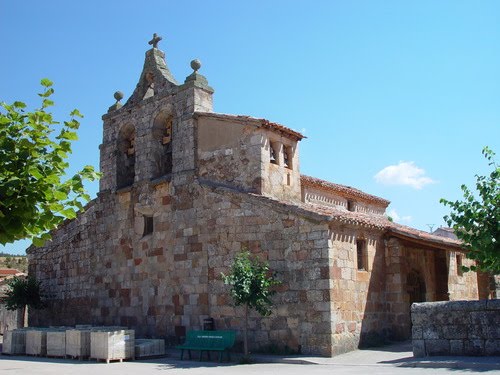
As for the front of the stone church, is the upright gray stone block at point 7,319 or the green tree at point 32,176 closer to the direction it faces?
the green tree

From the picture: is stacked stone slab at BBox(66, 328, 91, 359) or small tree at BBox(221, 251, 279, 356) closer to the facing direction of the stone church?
the small tree

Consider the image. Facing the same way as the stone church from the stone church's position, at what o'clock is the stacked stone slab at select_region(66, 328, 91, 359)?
The stacked stone slab is roughly at 1 o'clock from the stone church.

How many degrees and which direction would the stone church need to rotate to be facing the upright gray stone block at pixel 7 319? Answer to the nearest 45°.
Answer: approximately 90° to its right

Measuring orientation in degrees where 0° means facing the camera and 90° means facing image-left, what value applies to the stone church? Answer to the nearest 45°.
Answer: approximately 45°
